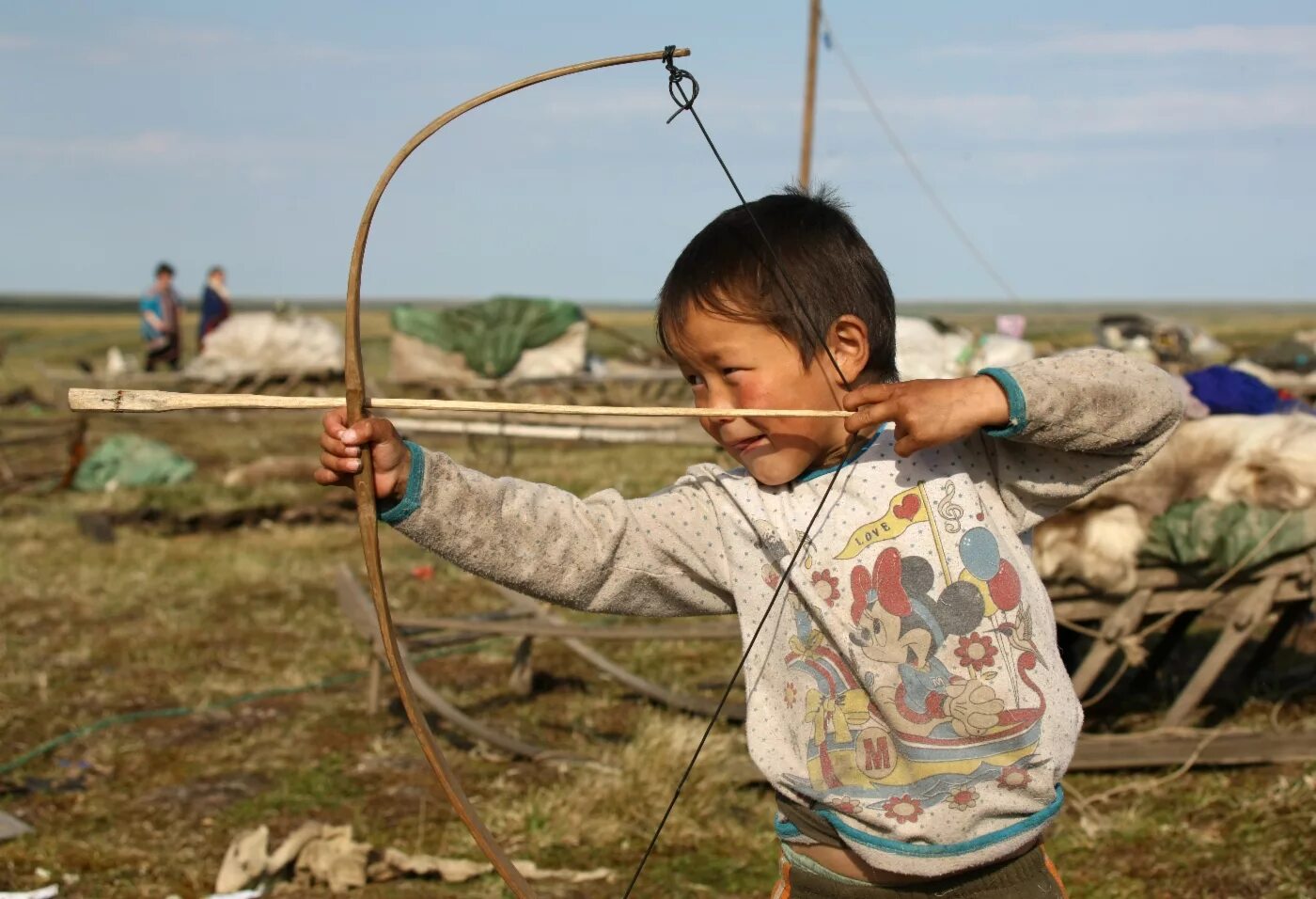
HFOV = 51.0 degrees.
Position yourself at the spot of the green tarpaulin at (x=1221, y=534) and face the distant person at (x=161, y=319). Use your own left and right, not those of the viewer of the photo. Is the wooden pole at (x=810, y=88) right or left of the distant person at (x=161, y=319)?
right

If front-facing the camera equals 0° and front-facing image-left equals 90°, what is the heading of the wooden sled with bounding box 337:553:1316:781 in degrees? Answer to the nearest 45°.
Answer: approximately 90°

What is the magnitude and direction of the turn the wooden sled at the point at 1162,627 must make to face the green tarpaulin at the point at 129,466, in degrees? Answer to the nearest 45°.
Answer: approximately 45° to its right

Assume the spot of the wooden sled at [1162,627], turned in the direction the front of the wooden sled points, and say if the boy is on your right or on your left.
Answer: on your left

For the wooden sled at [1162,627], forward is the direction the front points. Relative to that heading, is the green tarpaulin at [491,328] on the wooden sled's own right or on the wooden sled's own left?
on the wooden sled's own right
